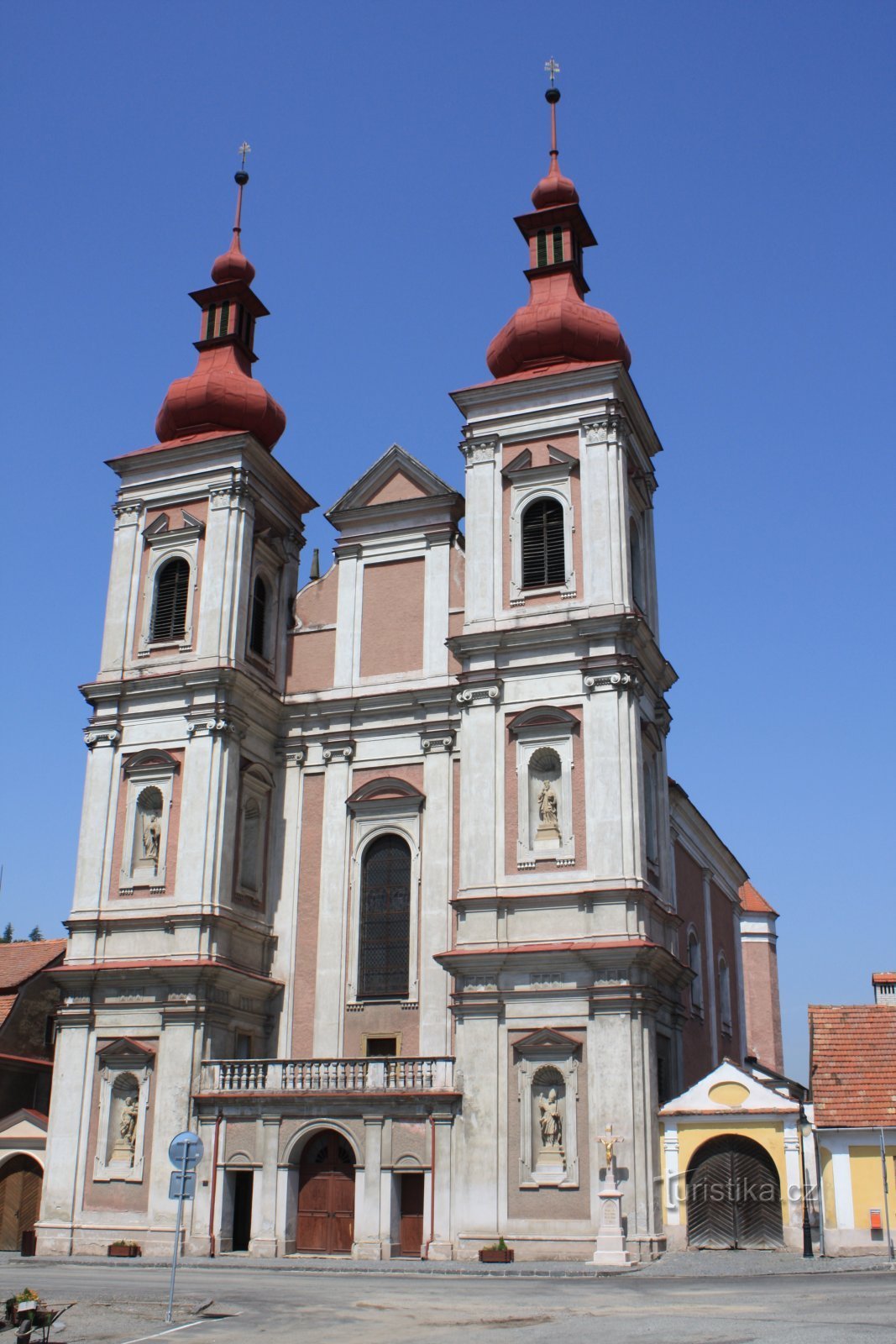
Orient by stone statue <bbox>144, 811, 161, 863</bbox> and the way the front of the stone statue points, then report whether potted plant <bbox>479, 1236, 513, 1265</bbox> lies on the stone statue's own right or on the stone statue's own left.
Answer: on the stone statue's own left

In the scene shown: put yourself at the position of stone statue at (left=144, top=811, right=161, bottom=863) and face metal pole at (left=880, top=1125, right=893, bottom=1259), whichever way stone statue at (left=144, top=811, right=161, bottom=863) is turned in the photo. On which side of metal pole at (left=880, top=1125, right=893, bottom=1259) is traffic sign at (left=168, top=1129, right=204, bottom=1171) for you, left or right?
right

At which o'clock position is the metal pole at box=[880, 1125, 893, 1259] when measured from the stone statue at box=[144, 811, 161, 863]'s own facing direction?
The metal pole is roughly at 10 o'clock from the stone statue.

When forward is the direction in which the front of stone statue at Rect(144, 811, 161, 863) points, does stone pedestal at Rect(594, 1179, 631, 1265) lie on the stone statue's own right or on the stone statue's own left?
on the stone statue's own left

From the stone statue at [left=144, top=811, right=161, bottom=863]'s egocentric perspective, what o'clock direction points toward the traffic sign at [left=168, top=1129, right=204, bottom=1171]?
The traffic sign is roughly at 12 o'clock from the stone statue.

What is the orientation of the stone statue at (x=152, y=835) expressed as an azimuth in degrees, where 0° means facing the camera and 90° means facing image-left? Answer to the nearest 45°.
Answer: approximately 0°
